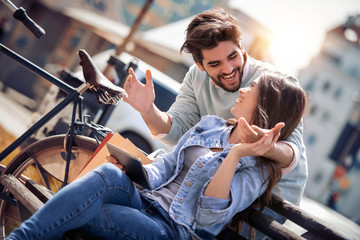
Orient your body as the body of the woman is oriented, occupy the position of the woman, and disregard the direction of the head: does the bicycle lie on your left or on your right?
on your right

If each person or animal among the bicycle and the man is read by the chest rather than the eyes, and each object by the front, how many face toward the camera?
1

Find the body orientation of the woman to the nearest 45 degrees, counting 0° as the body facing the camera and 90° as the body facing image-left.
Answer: approximately 45°

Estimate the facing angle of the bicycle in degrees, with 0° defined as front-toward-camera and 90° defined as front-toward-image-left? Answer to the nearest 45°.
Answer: approximately 90°

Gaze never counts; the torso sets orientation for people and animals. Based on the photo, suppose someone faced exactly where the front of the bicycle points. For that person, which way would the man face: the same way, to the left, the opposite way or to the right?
to the left

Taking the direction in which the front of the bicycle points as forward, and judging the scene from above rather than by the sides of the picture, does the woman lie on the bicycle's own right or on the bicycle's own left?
on the bicycle's own left

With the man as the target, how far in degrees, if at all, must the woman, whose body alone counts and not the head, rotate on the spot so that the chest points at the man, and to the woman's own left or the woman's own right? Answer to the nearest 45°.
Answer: approximately 135° to the woman's own right
